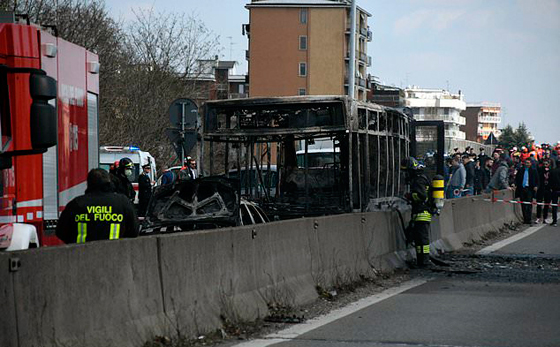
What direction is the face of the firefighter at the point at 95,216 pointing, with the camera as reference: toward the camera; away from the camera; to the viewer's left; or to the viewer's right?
away from the camera

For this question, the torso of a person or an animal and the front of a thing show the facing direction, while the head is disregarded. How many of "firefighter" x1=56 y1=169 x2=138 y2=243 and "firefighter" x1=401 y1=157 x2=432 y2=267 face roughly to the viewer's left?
1

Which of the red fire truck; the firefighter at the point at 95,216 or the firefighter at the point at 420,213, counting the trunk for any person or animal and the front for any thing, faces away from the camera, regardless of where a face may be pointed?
the firefighter at the point at 95,216

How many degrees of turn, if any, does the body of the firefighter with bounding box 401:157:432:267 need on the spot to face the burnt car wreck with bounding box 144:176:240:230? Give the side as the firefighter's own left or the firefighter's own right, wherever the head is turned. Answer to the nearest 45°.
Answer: approximately 45° to the firefighter's own left

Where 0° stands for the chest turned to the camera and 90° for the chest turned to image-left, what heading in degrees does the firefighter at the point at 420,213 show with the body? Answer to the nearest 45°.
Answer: approximately 90°

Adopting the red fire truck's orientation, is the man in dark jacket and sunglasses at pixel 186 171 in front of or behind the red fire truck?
behind

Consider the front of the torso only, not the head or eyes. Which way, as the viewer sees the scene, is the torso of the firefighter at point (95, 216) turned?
away from the camera

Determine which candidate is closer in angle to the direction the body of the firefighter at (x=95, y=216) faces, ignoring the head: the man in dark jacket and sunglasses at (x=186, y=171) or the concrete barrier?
the man in dark jacket and sunglasses

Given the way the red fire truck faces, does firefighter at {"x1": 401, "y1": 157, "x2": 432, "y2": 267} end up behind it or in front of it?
behind

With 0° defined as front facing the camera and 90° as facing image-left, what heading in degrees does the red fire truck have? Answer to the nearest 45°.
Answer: approximately 45°
